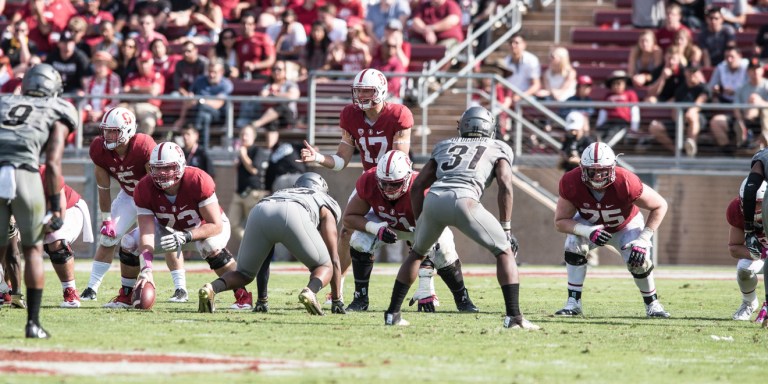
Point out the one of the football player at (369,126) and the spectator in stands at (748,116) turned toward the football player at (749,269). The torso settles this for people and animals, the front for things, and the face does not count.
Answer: the spectator in stands

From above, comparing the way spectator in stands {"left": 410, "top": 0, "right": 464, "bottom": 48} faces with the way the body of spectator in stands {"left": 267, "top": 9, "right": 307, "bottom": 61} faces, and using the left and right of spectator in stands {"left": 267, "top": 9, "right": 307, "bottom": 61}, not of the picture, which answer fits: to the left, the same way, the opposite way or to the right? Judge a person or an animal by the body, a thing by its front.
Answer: the same way

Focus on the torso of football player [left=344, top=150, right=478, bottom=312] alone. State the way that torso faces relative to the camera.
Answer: toward the camera

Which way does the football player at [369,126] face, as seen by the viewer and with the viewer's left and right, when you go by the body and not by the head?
facing the viewer and to the left of the viewer

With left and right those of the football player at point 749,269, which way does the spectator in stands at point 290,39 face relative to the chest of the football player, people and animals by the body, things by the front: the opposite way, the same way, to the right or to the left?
the same way

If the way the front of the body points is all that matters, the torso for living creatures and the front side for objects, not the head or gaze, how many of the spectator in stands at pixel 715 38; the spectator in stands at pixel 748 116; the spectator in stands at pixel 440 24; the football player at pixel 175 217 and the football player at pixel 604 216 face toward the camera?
5

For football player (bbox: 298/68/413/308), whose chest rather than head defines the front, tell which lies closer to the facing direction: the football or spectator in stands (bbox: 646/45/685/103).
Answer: the football

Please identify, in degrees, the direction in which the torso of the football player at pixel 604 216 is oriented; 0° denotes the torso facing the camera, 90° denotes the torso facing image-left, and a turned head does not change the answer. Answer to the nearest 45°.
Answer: approximately 0°

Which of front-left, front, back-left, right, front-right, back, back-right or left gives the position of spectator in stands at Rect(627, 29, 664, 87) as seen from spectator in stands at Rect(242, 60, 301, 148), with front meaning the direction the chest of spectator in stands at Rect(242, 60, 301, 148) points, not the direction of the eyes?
back-left

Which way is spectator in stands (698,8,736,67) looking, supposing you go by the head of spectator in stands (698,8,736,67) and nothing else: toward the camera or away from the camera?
toward the camera

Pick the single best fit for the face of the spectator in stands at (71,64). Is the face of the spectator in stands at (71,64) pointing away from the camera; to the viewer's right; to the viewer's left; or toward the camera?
toward the camera

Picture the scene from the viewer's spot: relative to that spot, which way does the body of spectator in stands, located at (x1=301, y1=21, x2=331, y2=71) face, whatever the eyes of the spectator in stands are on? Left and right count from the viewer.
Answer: facing the viewer

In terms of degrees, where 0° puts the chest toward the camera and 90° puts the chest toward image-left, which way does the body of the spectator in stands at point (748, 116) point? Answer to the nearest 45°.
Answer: approximately 0°

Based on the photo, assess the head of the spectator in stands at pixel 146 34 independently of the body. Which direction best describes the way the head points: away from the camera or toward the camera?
toward the camera

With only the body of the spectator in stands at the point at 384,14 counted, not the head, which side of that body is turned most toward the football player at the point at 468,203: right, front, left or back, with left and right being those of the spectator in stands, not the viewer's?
front

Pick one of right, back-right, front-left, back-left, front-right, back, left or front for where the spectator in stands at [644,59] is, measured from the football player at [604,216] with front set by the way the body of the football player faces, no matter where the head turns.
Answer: back

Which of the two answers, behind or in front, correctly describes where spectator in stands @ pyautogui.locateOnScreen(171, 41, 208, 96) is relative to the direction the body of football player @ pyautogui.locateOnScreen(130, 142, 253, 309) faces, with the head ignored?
behind

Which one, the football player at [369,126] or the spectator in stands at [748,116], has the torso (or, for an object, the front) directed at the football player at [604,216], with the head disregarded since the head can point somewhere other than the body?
the spectator in stands

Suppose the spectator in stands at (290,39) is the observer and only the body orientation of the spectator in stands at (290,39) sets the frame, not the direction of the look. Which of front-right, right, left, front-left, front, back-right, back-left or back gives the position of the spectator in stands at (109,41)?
right

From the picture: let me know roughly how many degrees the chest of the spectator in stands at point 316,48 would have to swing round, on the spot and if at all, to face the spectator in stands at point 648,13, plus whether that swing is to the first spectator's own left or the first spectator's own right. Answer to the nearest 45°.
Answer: approximately 90° to the first spectator's own left
